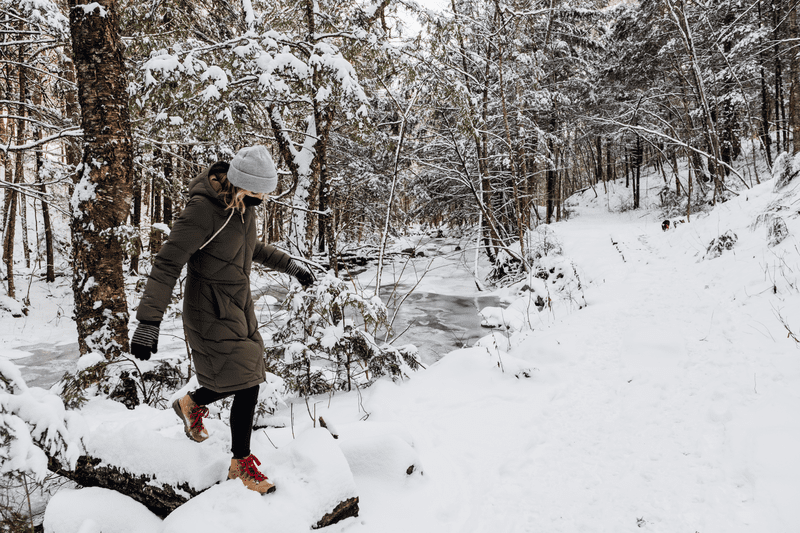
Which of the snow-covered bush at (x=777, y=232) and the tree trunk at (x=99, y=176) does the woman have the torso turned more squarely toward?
the snow-covered bush

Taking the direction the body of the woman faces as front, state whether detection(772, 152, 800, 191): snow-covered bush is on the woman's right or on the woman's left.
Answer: on the woman's left
